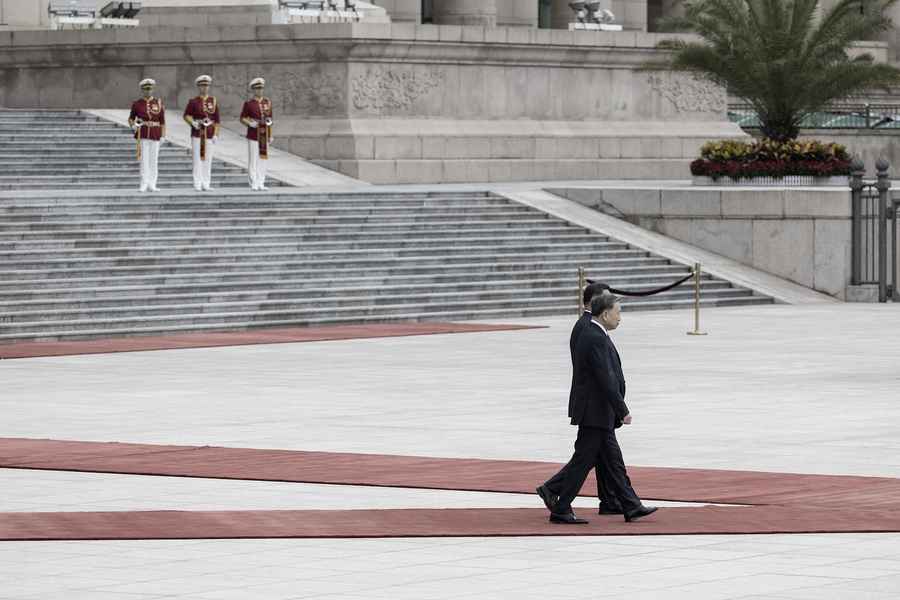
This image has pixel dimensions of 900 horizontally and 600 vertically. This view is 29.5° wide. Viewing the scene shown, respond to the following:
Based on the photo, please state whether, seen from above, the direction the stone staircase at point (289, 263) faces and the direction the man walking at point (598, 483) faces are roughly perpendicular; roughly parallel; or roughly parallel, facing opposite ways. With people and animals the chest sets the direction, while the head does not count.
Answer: roughly perpendicular

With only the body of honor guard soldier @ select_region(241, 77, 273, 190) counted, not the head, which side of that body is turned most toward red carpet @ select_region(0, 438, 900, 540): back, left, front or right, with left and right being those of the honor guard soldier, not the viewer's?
front

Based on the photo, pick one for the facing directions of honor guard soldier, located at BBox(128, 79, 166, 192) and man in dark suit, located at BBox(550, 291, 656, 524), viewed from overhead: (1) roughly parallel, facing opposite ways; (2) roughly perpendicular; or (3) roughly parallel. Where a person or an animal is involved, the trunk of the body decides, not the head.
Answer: roughly perpendicular

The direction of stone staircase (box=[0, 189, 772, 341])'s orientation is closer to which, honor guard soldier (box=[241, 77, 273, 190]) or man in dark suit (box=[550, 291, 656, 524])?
the man in dark suit

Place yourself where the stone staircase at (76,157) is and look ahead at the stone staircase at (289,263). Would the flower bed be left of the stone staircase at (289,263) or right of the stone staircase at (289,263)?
left

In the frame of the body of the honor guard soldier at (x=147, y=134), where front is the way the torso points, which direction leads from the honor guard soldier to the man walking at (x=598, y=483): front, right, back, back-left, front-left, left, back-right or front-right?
front

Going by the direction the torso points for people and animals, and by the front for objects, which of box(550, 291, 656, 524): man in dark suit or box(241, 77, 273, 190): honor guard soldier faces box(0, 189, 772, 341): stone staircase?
the honor guard soldier

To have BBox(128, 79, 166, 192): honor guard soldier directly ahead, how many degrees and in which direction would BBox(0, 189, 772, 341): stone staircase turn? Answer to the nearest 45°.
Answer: approximately 135° to its right

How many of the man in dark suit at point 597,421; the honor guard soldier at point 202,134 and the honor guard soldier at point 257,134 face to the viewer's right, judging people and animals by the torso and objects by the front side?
1

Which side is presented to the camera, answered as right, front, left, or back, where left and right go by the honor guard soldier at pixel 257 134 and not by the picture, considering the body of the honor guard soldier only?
front

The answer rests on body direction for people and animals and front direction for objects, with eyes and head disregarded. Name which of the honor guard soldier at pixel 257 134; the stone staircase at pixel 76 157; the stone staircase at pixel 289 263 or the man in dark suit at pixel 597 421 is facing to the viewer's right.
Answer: the man in dark suit

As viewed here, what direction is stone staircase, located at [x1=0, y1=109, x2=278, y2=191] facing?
toward the camera

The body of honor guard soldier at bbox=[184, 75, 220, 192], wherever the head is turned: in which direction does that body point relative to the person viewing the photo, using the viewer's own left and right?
facing the viewer

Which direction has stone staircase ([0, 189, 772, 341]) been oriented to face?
toward the camera

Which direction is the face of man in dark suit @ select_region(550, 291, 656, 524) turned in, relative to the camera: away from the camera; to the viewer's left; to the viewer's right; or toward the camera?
to the viewer's right

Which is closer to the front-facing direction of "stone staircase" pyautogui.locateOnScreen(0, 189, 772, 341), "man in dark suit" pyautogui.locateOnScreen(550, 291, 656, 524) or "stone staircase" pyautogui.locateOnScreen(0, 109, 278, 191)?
the man in dark suit

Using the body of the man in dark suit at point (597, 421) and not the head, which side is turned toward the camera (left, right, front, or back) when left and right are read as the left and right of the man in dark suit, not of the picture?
right
